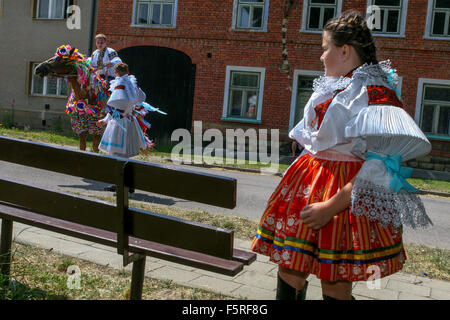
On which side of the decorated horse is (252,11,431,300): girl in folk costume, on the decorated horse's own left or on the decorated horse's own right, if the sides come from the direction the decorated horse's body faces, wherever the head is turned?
on the decorated horse's own left

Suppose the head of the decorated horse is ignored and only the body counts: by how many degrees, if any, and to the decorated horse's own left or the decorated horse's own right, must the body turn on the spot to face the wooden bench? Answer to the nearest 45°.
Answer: approximately 45° to the decorated horse's own left

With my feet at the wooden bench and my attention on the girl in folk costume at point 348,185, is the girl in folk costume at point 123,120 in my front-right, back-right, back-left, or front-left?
back-left

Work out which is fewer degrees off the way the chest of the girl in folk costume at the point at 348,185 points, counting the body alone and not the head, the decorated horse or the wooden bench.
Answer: the wooden bench

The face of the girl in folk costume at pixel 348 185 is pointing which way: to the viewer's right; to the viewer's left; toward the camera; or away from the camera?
to the viewer's left

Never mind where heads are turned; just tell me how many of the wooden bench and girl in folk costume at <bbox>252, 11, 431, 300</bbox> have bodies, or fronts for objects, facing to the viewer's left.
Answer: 1

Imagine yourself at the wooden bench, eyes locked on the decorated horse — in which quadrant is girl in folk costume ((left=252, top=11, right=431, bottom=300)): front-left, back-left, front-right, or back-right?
back-right

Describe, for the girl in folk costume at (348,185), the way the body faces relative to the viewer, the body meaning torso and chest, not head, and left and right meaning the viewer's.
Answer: facing to the left of the viewer
